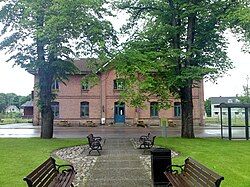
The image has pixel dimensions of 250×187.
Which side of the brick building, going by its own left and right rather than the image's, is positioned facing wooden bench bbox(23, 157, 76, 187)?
front

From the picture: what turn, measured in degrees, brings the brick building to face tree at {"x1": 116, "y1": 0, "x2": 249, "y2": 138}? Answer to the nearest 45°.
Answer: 0° — it already faces it

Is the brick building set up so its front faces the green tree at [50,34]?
yes

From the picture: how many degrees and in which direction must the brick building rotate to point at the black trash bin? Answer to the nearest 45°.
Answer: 0° — it already faces it

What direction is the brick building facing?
toward the camera

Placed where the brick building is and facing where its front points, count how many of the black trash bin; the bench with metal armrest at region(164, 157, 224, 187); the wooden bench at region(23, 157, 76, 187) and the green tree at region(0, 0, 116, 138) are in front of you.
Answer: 4

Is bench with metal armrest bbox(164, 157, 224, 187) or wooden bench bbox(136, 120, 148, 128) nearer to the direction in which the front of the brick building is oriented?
the bench with metal armrest

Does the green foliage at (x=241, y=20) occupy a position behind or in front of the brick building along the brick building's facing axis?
in front

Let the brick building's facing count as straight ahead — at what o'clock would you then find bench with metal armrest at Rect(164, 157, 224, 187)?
The bench with metal armrest is roughly at 12 o'clock from the brick building.
